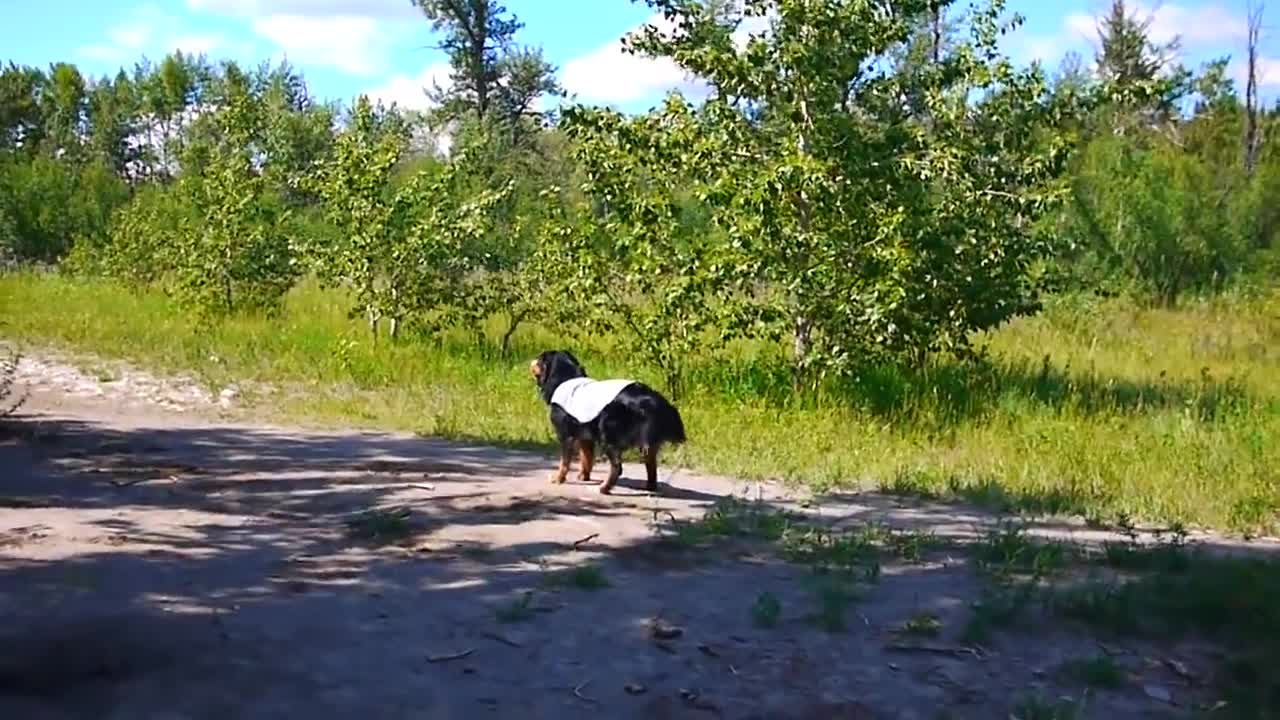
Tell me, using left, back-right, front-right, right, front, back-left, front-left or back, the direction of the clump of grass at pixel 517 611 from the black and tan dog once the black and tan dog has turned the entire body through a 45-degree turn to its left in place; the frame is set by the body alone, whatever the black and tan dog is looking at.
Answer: left

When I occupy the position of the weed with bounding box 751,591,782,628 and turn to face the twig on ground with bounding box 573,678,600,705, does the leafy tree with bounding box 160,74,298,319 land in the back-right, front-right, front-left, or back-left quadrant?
back-right

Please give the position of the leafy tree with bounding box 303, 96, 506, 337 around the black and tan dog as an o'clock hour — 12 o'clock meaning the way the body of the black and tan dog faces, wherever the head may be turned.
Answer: The leafy tree is roughly at 1 o'clock from the black and tan dog.

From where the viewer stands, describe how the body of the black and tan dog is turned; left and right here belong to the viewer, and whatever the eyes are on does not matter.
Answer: facing away from the viewer and to the left of the viewer

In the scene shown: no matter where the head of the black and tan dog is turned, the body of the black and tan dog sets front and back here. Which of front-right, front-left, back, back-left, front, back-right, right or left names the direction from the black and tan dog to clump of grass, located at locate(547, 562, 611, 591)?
back-left

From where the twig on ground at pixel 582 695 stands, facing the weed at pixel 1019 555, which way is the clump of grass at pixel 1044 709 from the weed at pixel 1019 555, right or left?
right

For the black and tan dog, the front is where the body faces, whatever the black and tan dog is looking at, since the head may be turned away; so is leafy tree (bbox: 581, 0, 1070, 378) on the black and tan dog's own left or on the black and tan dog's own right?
on the black and tan dog's own right

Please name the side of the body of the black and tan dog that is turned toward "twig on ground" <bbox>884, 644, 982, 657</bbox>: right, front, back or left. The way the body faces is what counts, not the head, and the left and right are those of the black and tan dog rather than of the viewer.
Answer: back

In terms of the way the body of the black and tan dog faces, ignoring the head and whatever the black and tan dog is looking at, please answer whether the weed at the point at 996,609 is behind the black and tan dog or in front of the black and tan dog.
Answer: behind

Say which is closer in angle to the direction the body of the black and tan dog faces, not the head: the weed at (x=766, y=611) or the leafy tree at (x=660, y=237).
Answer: the leafy tree

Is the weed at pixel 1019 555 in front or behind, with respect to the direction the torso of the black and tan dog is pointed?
behind

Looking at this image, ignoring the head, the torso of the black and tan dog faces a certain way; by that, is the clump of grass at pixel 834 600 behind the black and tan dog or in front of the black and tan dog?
behind

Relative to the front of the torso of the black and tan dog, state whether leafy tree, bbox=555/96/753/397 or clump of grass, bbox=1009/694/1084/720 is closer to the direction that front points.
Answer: the leafy tree

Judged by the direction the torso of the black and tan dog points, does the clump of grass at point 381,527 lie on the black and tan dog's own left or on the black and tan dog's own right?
on the black and tan dog's own left

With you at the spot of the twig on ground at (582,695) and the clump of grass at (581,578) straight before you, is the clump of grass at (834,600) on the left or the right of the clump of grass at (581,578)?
right

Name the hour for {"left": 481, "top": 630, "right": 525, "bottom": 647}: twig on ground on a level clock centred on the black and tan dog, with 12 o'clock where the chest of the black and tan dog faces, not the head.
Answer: The twig on ground is roughly at 8 o'clock from the black and tan dog.
